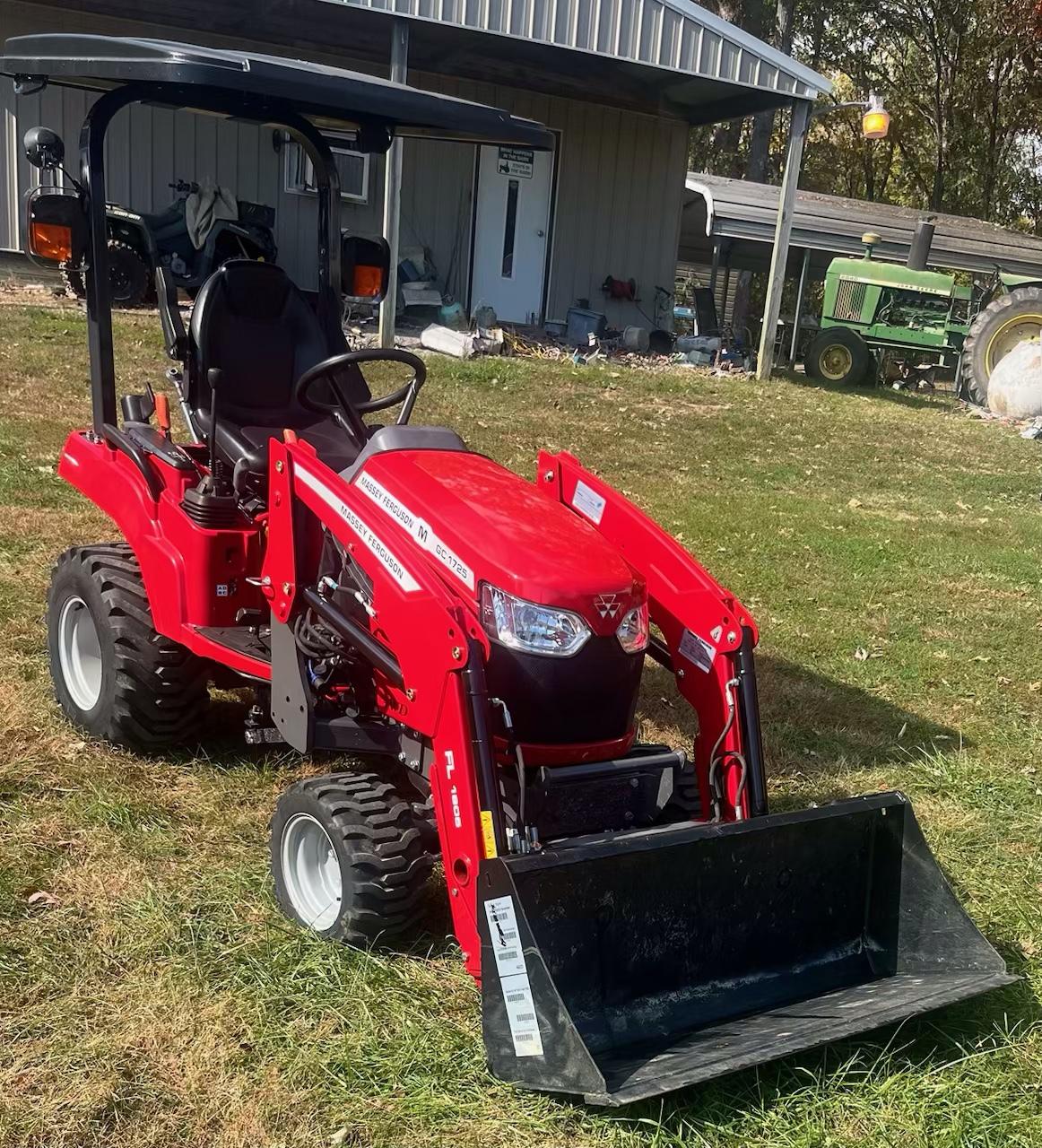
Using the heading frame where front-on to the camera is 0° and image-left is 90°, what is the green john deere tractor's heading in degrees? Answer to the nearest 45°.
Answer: approximately 90°

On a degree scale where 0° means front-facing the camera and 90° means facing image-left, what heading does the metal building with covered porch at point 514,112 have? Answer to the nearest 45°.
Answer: approximately 0°

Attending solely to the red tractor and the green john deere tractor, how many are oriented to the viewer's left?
1

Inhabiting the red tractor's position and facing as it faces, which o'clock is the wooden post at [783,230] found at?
The wooden post is roughly at 8 o'clock from the red tractor.

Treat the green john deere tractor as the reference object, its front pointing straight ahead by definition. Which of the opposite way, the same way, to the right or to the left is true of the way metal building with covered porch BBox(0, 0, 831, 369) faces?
to the left

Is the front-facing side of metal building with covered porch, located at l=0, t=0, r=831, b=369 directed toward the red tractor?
yes

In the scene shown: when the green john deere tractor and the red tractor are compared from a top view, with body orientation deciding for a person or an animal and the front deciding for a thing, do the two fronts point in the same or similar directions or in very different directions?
very different directions

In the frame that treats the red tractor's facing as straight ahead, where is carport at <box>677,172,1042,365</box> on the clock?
The carport is roughly at 8 o'clock from the red tractor.

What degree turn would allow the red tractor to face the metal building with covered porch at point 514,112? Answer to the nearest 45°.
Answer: approximately 135° to its left

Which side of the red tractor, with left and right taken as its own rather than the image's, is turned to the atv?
back
